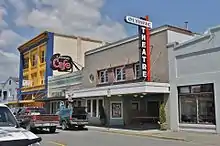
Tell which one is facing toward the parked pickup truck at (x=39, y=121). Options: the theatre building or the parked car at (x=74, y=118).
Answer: the theatre building

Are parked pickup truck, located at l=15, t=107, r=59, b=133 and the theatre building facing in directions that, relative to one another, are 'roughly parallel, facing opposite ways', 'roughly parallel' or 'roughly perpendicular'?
roughly perpendicular

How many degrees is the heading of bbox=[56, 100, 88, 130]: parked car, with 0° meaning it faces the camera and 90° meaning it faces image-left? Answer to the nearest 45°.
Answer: approximately 135°

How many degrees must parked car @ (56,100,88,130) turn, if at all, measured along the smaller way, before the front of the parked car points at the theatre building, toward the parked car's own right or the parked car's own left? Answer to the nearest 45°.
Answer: approximately 90° to the parked car's own right

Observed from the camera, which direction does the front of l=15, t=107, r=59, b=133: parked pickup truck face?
facing away from the viewer and to the left of the viewer

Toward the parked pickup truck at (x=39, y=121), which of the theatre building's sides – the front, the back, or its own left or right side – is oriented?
front

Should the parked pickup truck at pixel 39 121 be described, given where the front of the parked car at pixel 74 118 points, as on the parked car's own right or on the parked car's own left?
on the parked car's own left

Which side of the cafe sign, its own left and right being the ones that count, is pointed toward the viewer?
front

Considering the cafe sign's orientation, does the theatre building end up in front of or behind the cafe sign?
in front

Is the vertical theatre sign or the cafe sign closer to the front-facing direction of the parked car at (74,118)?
the cafe sign

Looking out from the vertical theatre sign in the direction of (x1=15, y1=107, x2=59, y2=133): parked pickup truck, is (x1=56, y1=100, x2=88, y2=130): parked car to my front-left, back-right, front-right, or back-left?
front-right

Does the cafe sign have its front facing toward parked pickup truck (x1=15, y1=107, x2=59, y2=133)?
yes

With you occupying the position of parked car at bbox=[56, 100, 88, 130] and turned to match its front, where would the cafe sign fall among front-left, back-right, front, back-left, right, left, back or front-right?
front-right

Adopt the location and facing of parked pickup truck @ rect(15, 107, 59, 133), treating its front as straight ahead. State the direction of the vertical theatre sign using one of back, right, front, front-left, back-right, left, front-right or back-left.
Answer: back-right
